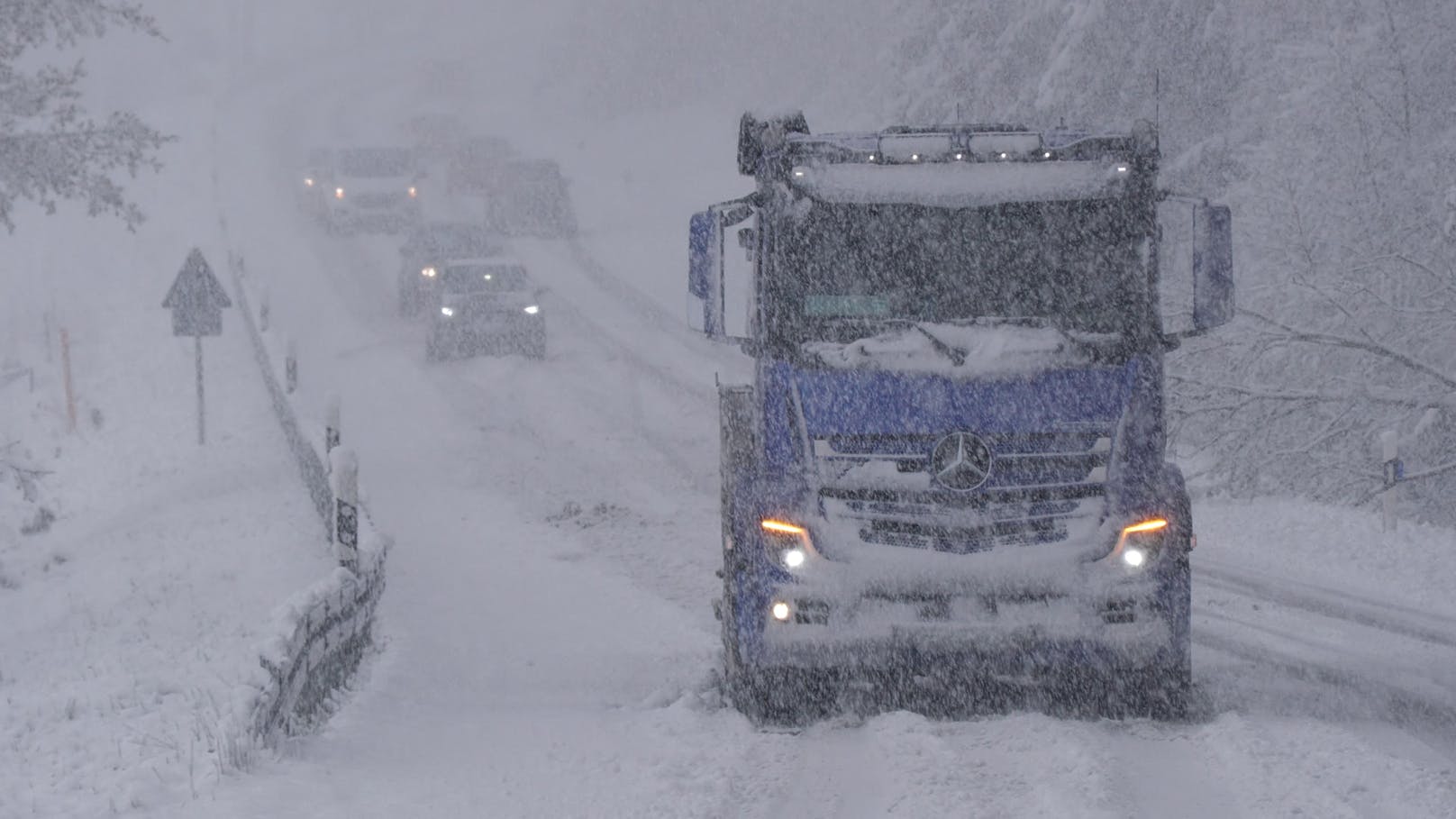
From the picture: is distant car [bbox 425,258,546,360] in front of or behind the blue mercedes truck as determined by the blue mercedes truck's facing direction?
behind

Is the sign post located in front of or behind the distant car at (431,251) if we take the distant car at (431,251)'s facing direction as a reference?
in front

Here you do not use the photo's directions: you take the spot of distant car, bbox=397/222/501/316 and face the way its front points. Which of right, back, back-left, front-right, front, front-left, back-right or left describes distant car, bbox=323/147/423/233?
back

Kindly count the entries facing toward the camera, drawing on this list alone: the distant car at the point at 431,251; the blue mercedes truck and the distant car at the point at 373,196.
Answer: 3

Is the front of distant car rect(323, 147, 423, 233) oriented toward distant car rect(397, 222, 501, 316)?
yes

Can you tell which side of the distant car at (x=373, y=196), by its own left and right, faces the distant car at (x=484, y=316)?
front

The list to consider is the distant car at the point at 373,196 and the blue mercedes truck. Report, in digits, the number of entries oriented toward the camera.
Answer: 2

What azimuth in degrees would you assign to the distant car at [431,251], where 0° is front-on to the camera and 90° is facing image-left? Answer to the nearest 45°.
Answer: approximately 0°

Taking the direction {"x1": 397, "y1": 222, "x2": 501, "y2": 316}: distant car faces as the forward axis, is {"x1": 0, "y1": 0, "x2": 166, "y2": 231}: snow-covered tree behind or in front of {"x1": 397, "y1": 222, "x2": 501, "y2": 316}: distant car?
in front

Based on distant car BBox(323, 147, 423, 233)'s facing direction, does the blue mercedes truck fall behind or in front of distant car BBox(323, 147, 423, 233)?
in front

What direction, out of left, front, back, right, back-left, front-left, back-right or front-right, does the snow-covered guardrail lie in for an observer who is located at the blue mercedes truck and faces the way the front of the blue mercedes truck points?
right
